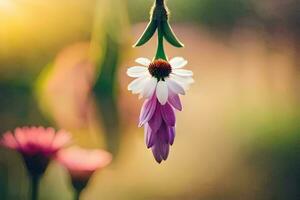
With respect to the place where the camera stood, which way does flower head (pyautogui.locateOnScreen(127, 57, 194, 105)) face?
facing the viewer
